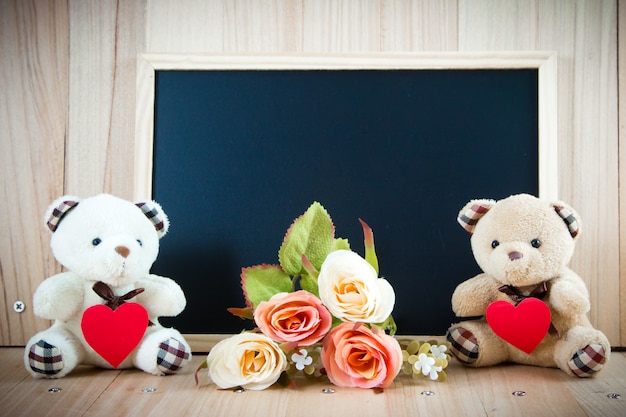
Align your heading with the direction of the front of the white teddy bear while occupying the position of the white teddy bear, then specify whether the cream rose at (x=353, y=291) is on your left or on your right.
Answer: on your left

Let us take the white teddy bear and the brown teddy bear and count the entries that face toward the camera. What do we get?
2

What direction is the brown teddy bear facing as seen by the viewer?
toward the camera

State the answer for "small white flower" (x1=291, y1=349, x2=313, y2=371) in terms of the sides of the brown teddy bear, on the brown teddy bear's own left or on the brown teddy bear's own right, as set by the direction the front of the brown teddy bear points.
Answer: on the brown teddy bear's own right

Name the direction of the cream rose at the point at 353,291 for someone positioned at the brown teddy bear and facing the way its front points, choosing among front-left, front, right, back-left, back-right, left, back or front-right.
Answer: front-right

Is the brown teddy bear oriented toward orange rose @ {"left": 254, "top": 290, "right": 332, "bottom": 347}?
no

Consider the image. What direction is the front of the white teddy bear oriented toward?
toward the camera

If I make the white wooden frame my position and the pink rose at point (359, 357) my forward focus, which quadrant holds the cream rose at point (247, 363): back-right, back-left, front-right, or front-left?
front-right

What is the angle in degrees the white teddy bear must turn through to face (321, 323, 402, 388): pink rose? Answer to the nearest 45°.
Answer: approximately 45° to its left
